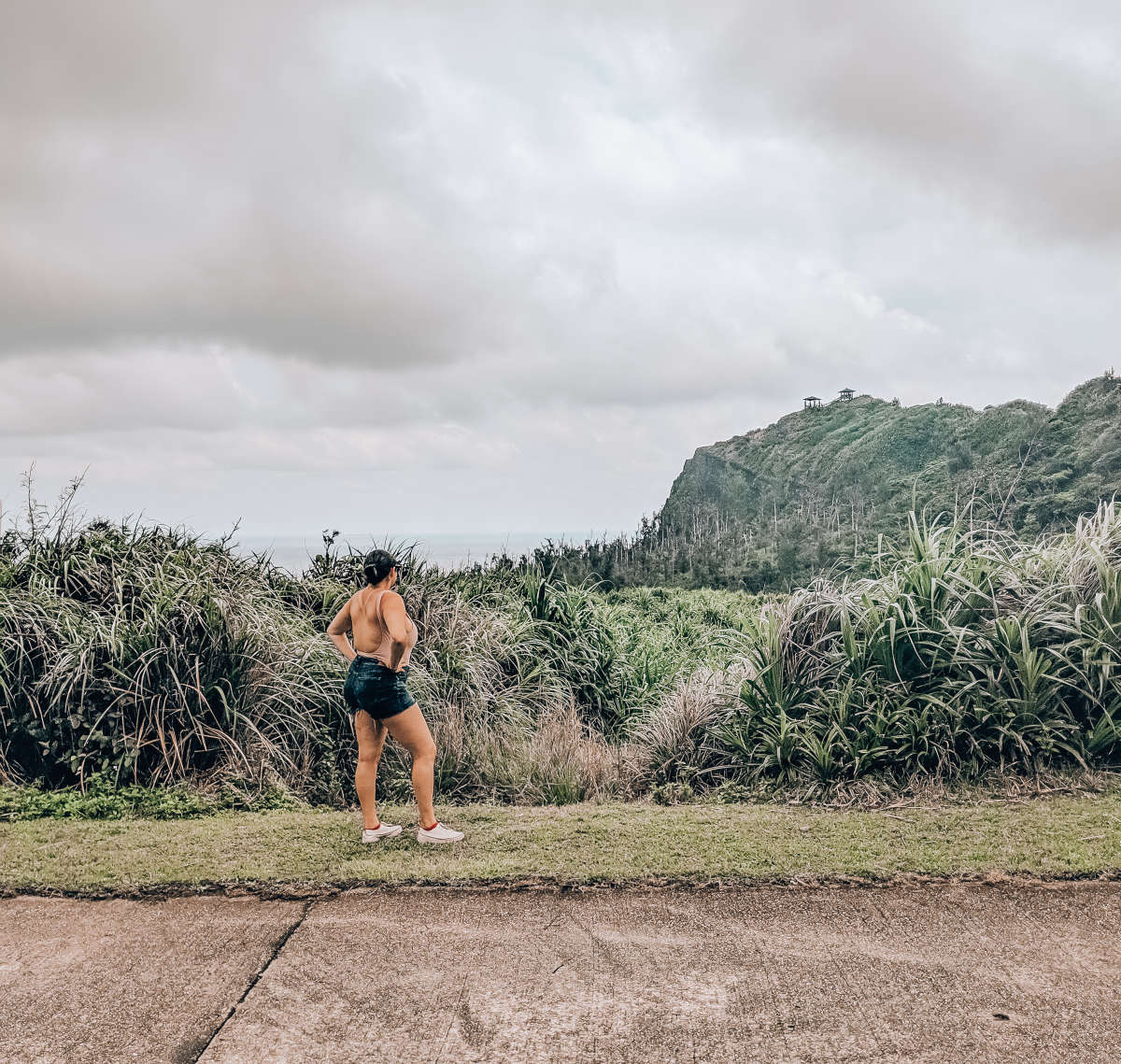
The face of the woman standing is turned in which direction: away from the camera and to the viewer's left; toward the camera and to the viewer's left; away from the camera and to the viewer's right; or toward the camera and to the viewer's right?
away from the camera and to the viewer's right

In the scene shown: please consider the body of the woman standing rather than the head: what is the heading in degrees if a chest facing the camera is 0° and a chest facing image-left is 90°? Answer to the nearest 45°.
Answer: approximately 225°
